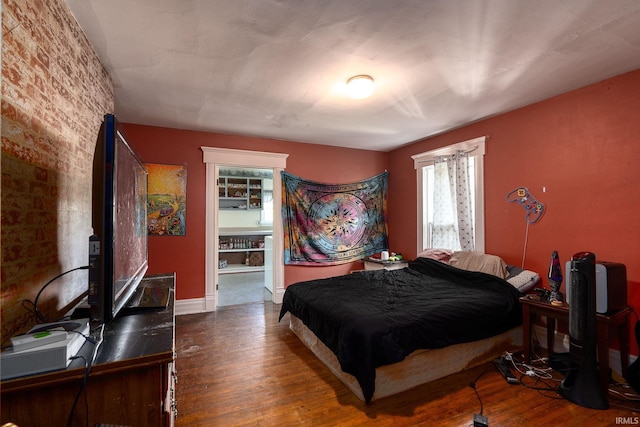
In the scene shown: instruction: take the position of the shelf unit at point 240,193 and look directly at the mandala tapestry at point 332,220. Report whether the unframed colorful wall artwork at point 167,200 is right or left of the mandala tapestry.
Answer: right

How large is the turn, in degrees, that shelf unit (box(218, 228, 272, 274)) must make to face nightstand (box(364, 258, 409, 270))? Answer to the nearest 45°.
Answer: approximately 45° to its left

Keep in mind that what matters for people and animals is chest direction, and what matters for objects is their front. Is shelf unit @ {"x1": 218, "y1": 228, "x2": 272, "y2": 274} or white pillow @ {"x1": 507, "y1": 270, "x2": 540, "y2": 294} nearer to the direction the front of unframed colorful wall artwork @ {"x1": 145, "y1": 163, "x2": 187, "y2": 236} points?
the white pillow

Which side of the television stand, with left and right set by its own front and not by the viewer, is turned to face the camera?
right

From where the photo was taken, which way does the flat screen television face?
to the viewer's right

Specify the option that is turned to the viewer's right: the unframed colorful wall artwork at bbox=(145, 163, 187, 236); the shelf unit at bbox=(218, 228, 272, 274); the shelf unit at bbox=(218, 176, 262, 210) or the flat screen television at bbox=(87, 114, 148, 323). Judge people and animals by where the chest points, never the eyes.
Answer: the flat screen television

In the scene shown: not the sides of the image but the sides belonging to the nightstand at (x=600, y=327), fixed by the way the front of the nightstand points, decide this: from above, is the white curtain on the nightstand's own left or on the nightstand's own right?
on the nightstand's own right

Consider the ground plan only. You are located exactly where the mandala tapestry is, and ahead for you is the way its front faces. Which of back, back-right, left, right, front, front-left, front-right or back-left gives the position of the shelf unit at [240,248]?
back-right

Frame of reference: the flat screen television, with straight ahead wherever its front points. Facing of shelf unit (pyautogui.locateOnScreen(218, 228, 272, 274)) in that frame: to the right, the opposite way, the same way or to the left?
to the right

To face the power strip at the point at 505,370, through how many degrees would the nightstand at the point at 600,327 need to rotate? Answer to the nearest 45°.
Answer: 0° — it already faces it

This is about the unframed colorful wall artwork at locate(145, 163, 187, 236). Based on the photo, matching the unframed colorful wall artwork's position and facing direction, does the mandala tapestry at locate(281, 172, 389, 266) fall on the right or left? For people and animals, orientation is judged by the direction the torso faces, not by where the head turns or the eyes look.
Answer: on its left

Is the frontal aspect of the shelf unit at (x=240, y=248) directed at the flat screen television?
yes

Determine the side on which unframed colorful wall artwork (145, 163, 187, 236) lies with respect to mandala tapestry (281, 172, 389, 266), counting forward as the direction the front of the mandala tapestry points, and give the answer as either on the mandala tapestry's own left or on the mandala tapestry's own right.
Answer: on the mandala tapestry's own right

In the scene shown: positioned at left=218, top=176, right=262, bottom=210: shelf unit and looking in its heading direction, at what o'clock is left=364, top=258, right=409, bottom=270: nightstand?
The nightstand is roughly at 11 o'clock from the shelf unit.

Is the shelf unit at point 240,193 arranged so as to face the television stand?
yes
